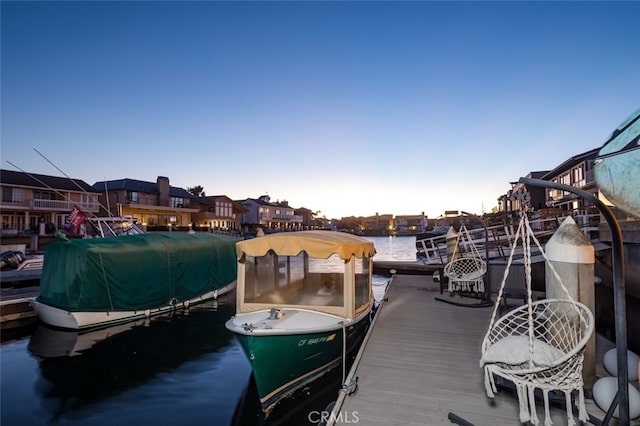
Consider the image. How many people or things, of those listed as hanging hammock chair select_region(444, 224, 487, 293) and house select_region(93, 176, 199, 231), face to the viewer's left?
0

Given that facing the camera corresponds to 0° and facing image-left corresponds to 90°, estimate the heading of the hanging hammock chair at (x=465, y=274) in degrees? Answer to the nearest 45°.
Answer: approximately 0°

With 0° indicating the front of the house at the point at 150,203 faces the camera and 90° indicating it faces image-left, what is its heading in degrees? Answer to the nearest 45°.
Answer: approximately 315°

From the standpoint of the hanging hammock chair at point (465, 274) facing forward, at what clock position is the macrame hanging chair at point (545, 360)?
The macrame hanging chair is roughly at 12 o'clock from the hanging hammock chair.

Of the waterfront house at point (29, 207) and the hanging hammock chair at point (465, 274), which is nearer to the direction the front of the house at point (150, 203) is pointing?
the hanging hammock chair

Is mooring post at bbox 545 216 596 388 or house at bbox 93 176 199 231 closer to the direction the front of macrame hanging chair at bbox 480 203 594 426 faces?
the house

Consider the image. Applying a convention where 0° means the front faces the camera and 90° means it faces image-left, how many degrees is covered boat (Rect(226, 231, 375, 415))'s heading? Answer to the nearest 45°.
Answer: approximately 45°

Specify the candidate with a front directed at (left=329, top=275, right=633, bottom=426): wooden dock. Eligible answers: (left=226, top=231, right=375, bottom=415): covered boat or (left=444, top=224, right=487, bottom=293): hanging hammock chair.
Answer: the hanging hammock chair

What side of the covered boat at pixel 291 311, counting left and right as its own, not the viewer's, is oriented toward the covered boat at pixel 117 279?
right

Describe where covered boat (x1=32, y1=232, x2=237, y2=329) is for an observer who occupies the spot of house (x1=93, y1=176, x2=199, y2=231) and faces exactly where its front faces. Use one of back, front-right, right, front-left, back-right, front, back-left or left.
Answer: front-right

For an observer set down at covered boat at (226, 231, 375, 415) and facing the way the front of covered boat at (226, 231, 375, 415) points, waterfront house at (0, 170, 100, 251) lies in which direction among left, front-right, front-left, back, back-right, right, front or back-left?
right

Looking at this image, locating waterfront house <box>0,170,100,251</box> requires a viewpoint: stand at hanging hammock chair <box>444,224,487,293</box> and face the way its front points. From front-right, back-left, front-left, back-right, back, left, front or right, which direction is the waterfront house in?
right
